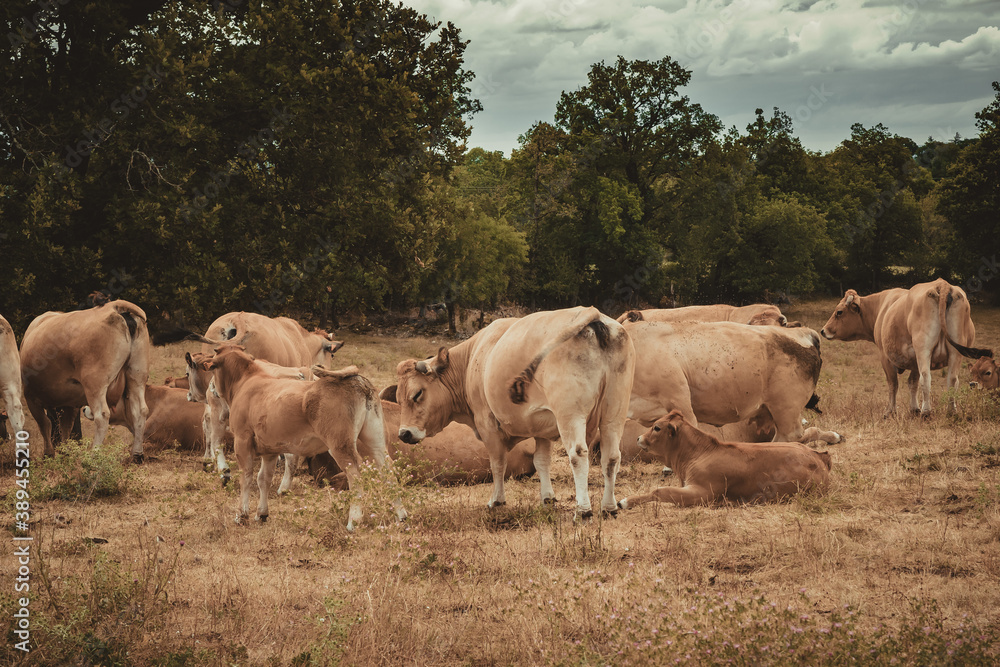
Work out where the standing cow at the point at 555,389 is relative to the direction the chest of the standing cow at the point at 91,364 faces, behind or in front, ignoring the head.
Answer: behind

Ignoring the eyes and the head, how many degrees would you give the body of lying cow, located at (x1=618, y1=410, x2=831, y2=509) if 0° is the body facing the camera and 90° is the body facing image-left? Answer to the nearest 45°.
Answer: approximately 90°

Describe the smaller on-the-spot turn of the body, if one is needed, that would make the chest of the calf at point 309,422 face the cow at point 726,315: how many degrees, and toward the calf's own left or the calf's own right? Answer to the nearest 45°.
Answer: approximately 90° to the calf's own right

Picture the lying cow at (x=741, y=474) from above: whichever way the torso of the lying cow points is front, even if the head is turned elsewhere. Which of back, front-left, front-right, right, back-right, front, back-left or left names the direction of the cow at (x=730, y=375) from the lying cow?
right

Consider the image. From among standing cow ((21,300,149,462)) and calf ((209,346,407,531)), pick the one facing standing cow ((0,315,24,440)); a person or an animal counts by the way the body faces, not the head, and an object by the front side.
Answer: the calf

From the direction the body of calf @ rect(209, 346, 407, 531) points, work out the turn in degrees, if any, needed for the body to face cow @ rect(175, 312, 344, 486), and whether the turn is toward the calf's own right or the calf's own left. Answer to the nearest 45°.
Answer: approximately 45° to the calf's own right

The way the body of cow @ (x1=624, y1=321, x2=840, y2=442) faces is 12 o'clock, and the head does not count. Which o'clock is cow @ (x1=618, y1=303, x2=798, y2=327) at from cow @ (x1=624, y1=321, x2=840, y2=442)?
cow @ (x1=618, y1=303, x2=798, y2=327) is roughly at 3 o'clock from cow @ (x1=624, y1=321, x2=840, y2=442).

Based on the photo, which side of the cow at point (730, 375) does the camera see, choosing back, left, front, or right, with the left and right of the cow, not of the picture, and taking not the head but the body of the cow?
left
